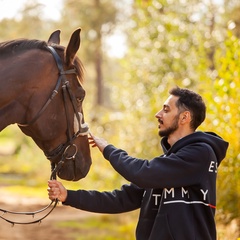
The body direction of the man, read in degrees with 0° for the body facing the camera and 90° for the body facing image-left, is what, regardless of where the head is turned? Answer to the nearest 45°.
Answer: approximately 90°

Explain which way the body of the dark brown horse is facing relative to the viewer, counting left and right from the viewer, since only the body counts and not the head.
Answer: facing to the right of the viewer

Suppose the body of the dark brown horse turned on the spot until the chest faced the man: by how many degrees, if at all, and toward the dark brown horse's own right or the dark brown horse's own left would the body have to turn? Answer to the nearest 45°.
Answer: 0° — it already faces them

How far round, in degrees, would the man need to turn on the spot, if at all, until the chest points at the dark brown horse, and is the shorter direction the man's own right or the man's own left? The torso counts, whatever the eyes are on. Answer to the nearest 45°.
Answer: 0° — they already face it

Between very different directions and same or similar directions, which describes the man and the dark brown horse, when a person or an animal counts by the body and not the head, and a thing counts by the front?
very different directions

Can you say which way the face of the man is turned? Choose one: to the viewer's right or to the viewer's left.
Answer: to the viewer's left

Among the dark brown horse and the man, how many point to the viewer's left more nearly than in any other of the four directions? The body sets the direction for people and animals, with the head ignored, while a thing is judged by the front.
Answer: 1

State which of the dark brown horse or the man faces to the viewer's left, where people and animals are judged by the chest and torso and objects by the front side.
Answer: the man
